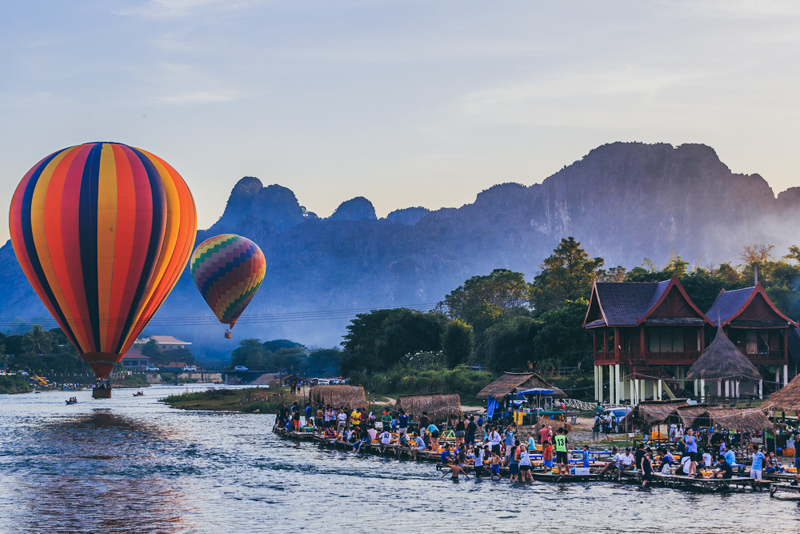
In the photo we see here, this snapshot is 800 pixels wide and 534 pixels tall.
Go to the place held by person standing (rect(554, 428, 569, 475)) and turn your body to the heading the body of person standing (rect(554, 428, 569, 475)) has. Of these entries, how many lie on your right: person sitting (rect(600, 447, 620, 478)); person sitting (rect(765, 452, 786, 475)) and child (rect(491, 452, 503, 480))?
2

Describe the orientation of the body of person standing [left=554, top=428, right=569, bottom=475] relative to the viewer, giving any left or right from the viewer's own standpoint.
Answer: facing away from the viewer
